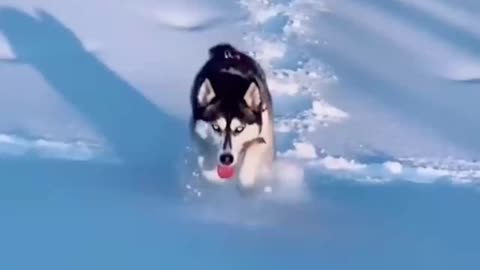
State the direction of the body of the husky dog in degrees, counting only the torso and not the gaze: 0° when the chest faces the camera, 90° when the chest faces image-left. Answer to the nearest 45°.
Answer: approximately 0°
